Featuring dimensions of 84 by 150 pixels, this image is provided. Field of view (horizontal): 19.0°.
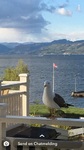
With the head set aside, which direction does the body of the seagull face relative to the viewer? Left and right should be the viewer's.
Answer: facing the viewer and to the left of the viewer
